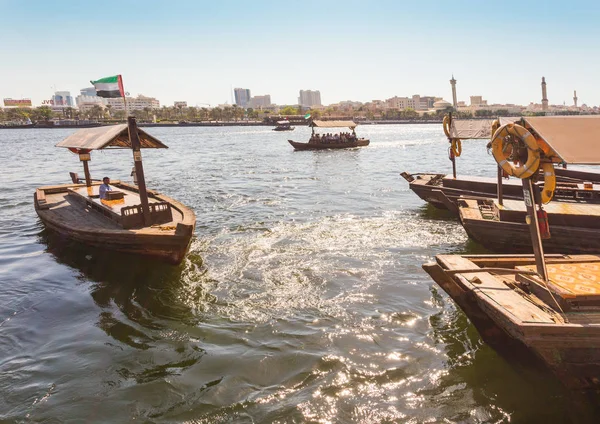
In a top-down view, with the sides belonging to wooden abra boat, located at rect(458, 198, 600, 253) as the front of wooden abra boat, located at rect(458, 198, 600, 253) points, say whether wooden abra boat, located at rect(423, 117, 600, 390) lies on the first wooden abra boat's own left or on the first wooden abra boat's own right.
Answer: on the first wooden abra boat's own left

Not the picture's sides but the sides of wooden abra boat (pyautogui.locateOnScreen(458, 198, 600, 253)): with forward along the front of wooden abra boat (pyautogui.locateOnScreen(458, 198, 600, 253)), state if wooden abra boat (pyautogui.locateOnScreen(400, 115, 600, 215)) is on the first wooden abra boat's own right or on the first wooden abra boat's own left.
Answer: on the first wooden abra boat's own right

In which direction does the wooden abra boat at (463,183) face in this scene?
to the viewer's left

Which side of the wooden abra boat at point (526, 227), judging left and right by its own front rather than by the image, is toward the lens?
left
